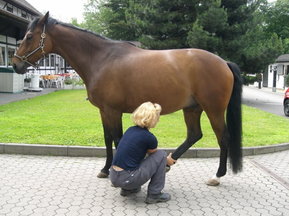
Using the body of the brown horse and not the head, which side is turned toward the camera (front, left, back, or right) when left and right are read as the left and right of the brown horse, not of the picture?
left

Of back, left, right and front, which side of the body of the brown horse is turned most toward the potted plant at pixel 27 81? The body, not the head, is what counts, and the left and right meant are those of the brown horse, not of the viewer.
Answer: right

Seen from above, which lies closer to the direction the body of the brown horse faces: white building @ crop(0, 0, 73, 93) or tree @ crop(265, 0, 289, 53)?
the white building

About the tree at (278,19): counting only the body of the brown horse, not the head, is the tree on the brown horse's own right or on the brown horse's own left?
on the brown horse's own right

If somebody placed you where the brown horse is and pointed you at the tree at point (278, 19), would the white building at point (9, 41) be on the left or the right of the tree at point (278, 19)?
left

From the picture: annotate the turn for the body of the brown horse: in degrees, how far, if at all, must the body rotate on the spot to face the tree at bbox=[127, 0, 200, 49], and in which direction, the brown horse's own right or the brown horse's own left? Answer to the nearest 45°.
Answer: approximately 90° to the brown horse's own right

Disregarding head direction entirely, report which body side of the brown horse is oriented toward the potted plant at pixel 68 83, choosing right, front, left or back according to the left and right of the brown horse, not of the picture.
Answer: right

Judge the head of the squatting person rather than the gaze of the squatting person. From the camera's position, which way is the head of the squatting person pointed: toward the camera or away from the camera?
away from the camera
